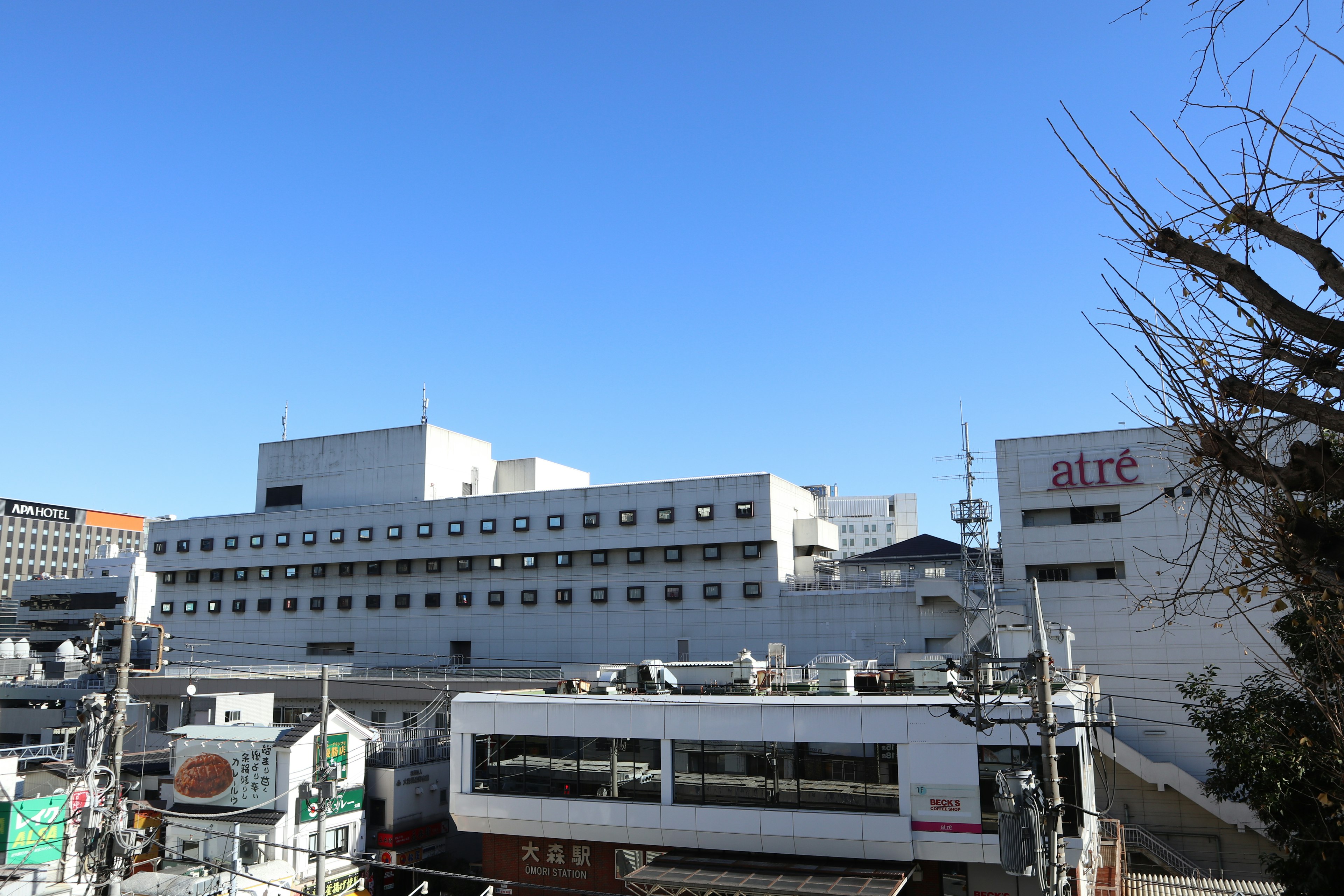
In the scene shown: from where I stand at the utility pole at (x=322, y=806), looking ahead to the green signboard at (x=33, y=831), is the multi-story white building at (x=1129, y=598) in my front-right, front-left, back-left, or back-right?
back-right

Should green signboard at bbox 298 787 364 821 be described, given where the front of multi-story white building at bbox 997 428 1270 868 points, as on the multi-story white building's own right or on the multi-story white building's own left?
on the multi-story white building's own right

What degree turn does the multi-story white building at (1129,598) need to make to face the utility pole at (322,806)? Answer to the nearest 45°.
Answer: approximately 45° to its right

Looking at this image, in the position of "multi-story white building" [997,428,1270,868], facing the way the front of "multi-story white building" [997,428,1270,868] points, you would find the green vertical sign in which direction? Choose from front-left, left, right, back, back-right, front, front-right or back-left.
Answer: front-right

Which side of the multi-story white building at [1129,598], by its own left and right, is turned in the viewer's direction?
front

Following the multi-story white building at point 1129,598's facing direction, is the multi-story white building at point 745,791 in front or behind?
in front

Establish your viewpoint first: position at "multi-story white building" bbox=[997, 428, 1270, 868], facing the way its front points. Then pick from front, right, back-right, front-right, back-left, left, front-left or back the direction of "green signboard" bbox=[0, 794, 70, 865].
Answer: front-right

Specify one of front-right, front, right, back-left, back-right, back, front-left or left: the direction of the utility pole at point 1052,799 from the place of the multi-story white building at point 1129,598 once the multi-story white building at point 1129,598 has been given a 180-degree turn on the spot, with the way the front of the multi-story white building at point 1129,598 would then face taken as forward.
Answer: back

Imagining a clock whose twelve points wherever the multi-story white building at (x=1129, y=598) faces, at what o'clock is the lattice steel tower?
The lattice steel tower is roughly at 2 o'clock from the multi-story white building.
